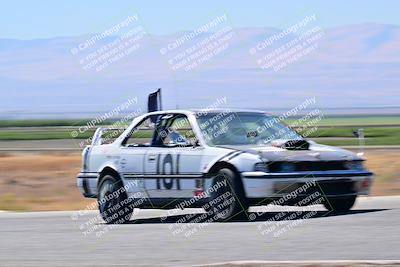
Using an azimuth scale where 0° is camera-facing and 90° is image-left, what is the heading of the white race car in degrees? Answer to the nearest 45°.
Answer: approximately 315°
